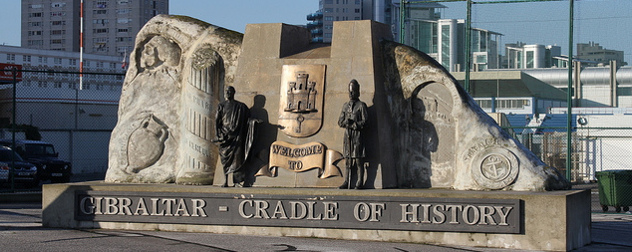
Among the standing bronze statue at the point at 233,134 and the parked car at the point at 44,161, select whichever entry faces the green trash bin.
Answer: the parked car

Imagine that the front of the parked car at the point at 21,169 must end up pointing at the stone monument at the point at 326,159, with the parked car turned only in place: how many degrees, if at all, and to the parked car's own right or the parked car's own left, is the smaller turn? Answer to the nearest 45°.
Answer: approximately 45° to the parked car's own right

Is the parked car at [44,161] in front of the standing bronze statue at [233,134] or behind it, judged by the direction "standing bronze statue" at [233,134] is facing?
behind

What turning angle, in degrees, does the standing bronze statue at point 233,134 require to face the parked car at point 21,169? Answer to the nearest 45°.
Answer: approximately 135° to its right

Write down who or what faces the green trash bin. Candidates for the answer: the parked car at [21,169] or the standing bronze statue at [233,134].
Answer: the parked car

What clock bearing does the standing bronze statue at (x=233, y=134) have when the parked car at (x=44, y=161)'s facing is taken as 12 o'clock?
The standing bronze statue is roughly at 1 o'clock from the parked car.

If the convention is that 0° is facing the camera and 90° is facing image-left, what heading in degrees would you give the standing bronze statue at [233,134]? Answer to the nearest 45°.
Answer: approximately 0°

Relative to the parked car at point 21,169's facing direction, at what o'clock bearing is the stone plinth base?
The stone plinth base is roughly at 1 o'clock from the parked car.

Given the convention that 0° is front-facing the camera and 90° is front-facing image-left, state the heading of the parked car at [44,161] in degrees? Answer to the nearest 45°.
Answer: approximately 315°

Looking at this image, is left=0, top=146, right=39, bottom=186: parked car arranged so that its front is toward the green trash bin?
yes
